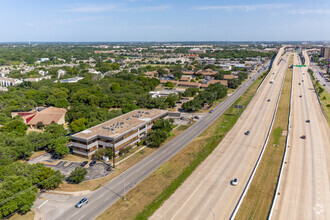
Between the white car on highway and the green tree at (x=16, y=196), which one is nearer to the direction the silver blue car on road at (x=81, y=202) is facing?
the green tree

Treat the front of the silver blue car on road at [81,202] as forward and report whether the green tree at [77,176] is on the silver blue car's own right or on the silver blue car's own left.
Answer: on the silver blue car's own right

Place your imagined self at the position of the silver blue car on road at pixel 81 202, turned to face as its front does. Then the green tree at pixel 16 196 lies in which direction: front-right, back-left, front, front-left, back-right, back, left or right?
front-right

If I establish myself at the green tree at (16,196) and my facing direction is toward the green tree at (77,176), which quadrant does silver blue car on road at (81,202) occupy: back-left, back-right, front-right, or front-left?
front-right

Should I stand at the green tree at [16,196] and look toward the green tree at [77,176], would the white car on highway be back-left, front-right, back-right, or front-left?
front-right

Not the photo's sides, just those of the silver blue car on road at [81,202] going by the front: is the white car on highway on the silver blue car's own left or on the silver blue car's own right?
on the silver blue car's own left

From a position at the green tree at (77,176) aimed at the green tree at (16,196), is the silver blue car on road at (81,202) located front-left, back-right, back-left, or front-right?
front-left
